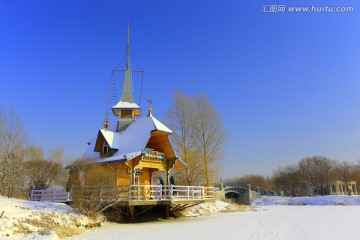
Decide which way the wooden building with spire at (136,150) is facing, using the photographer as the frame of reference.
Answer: facing the viewer and to the right of the viewer

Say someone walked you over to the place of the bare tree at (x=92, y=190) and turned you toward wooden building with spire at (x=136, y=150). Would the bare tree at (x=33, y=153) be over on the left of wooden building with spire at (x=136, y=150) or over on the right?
left

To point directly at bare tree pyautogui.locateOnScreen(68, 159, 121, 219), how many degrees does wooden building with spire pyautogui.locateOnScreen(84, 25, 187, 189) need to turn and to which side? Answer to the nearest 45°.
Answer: approximately 90° to its right

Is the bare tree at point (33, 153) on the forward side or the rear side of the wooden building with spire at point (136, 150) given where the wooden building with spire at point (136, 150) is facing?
on the rear side
